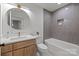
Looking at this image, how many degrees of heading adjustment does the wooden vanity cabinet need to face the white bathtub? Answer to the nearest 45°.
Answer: approximately 45° to its left

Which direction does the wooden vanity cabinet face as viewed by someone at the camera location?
facing the viewer and to the right of the viewer
